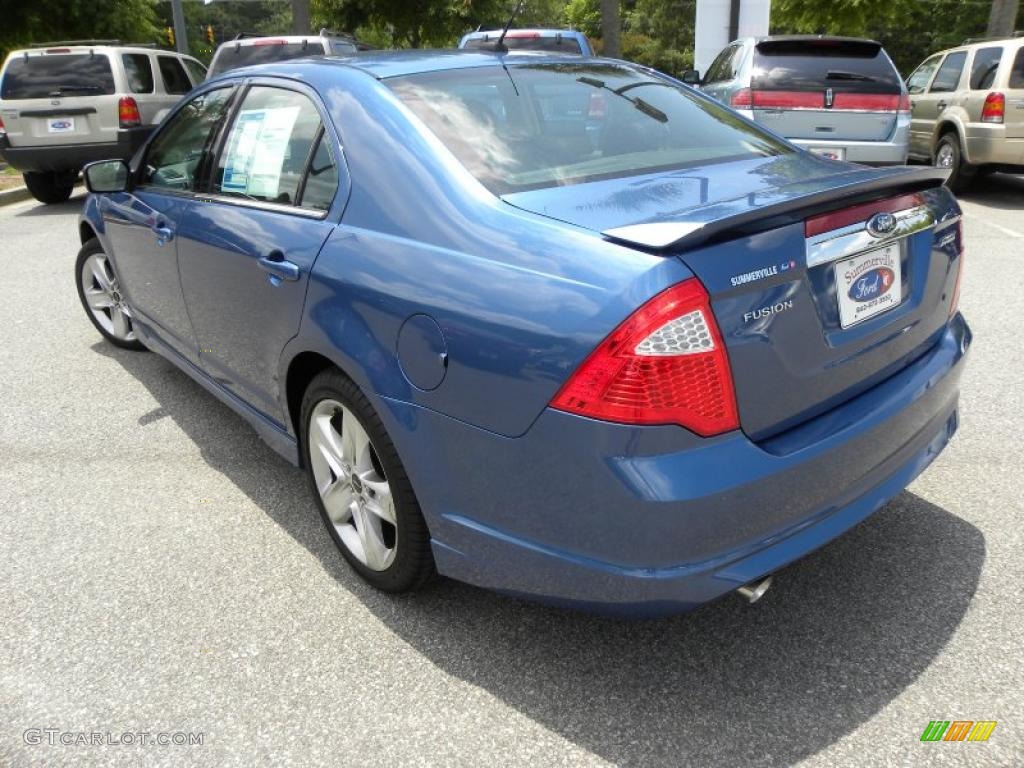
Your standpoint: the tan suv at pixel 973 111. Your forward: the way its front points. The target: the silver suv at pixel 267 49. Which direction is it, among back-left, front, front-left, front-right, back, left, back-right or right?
front-left

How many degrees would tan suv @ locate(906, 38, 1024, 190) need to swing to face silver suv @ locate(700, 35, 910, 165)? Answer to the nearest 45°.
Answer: approximately 90° to its left

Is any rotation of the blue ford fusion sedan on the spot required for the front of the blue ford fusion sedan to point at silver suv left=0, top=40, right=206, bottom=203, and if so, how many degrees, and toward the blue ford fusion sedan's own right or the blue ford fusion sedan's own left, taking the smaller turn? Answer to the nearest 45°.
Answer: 0° — it already faces it

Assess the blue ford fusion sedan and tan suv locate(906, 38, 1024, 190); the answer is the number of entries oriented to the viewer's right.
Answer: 0

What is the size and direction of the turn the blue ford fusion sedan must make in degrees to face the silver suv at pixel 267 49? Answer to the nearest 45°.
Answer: approximately 45° to its right

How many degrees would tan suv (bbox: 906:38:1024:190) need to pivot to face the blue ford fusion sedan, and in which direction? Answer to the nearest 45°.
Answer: approximately 135° to its left

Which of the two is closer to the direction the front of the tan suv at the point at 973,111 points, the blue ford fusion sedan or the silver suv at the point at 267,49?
the silver suv

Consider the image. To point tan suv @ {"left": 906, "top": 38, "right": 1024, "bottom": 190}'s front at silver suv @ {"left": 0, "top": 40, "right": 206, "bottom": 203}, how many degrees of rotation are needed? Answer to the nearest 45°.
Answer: approximately 45° to its left

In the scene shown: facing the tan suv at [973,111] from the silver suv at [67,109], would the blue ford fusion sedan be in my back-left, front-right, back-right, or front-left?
front-right

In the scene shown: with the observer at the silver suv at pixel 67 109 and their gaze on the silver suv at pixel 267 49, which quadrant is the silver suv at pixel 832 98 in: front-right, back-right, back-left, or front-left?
front-right

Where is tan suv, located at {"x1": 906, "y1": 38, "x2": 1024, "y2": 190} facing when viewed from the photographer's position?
facing away from the viewer and to the left of the viewer

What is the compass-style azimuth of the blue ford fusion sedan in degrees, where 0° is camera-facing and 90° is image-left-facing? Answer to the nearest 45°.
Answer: approximately 135°

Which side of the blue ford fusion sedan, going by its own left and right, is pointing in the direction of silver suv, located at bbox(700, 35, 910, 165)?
right

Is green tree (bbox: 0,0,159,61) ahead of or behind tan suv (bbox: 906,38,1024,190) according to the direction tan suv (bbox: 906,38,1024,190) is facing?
ahead
